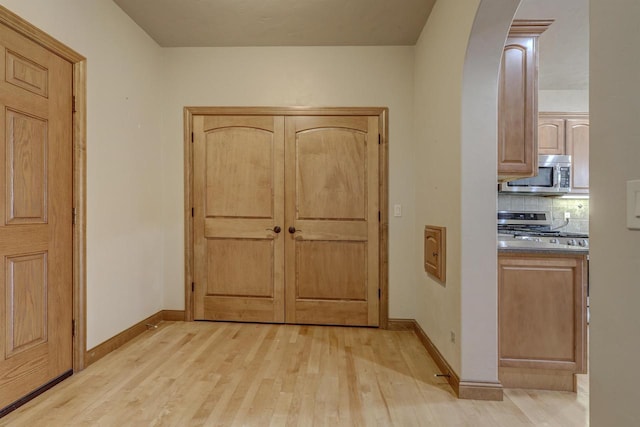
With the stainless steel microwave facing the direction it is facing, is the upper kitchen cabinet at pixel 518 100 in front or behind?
in front

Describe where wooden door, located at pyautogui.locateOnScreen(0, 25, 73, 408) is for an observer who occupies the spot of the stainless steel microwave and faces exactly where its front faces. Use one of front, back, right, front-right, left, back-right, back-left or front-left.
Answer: front-right

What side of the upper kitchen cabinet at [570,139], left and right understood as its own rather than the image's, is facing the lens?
front

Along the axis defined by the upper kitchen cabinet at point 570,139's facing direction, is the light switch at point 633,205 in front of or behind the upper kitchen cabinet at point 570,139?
in front

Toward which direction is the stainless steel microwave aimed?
toward the camera

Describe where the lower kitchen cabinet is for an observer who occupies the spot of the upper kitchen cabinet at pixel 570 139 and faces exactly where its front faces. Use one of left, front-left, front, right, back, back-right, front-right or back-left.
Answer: front

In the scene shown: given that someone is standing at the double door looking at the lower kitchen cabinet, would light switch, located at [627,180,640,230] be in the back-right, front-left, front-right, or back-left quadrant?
front-right
